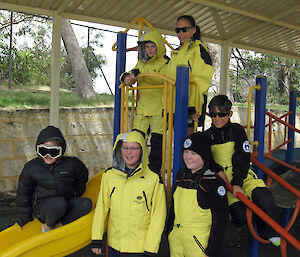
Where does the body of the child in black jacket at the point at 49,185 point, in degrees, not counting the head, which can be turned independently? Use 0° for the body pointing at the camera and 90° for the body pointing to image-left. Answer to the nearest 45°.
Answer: approximately 0°

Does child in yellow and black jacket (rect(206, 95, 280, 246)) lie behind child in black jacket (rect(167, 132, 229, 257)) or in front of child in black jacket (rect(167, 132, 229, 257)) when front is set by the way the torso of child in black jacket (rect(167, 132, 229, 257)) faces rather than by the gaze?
behind

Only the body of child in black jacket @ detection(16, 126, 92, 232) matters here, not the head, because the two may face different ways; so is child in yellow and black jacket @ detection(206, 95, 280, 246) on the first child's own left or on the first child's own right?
on the first child's own left

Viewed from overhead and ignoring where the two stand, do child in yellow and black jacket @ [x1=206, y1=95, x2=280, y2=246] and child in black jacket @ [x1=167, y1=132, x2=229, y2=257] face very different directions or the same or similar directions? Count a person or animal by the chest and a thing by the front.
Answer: same or similar directions

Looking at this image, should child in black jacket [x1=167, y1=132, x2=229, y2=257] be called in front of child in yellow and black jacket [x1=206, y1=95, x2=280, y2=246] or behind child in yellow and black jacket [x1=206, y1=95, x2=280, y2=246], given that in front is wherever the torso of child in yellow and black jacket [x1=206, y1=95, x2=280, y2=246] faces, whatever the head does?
in front

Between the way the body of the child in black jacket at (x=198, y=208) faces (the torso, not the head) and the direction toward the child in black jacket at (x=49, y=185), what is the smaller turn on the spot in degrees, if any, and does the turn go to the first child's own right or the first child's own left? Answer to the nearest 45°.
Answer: approximately 45° to the first child's own right

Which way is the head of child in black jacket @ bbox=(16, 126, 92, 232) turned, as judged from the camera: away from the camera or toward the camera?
toward the camera

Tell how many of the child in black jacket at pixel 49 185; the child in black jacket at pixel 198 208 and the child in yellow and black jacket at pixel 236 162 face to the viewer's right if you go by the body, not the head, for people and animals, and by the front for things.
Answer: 0
